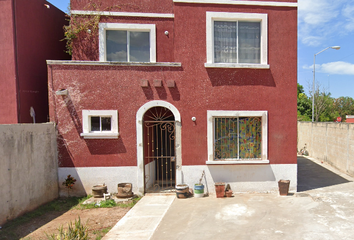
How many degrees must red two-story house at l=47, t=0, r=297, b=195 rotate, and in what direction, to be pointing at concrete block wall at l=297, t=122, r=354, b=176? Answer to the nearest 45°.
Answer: approximately 135° to its left

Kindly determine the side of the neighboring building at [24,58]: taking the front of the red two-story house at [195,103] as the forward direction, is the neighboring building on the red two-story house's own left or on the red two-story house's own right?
on the red two-story house's own right

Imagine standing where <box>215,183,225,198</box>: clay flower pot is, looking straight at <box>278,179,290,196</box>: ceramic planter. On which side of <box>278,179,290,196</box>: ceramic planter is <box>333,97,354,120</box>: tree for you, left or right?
left

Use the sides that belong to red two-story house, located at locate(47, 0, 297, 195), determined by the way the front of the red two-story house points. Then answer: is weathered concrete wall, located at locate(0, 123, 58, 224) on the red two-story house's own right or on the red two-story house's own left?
on the red two-story house's own right

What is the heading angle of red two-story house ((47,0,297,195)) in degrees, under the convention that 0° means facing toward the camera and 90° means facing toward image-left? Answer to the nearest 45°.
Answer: approximately 0°

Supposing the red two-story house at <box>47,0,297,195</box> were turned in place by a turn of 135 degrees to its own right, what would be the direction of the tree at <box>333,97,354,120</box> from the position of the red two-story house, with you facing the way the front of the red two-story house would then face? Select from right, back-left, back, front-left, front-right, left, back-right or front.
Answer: right
